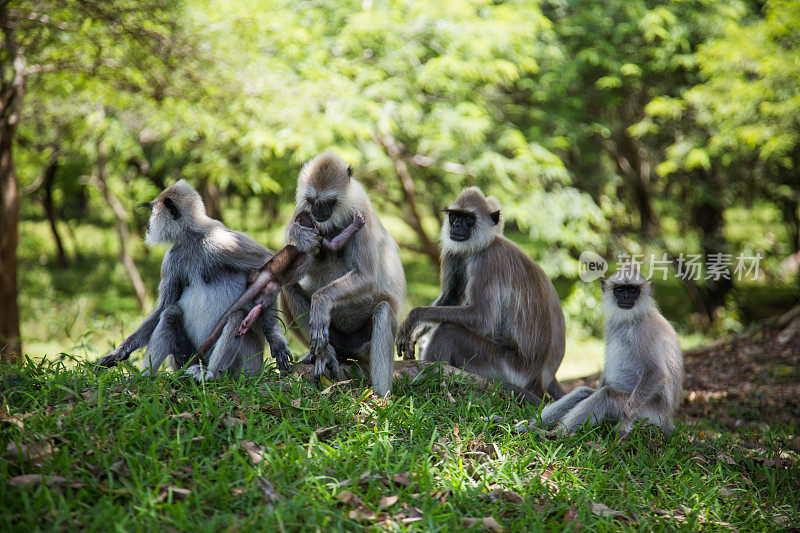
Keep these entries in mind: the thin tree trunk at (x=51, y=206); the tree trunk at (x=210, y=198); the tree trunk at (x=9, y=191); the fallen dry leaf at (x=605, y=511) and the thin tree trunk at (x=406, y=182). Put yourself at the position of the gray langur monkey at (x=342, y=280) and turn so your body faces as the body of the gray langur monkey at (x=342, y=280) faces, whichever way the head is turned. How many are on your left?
1

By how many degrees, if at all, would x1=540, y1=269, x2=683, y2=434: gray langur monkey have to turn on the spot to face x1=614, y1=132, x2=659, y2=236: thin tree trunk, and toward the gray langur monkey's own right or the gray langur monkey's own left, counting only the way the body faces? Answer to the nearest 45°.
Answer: approximately 135° to the gray langur monkey's own right

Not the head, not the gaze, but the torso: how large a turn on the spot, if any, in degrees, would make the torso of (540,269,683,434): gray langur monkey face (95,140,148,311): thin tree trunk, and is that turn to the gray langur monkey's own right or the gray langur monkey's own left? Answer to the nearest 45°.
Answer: approximately 90° to the gray langur monkey's own right

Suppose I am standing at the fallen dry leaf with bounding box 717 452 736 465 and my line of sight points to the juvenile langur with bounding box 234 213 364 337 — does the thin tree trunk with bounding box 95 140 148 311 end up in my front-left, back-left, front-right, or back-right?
front-right

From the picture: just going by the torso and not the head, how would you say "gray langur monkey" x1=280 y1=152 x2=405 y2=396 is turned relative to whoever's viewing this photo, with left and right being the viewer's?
facing the viewer and to the left of the viewer

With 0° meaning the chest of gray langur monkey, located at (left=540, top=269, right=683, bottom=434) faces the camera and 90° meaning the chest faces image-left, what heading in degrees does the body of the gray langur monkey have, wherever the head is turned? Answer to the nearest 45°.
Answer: approximately 45°

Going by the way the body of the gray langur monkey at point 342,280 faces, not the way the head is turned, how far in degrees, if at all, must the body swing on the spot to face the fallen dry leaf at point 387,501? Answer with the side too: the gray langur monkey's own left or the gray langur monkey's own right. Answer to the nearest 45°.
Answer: approximately 45° to the gray langur monkey's own left

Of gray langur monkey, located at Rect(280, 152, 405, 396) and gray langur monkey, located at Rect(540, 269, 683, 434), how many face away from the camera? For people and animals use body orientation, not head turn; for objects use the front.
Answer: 0

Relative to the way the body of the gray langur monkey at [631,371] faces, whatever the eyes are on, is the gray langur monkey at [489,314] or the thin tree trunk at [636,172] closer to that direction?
the gray langur monkey

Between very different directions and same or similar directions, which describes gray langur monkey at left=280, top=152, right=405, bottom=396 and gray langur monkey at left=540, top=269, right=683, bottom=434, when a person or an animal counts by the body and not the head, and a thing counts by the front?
same or similar directions
